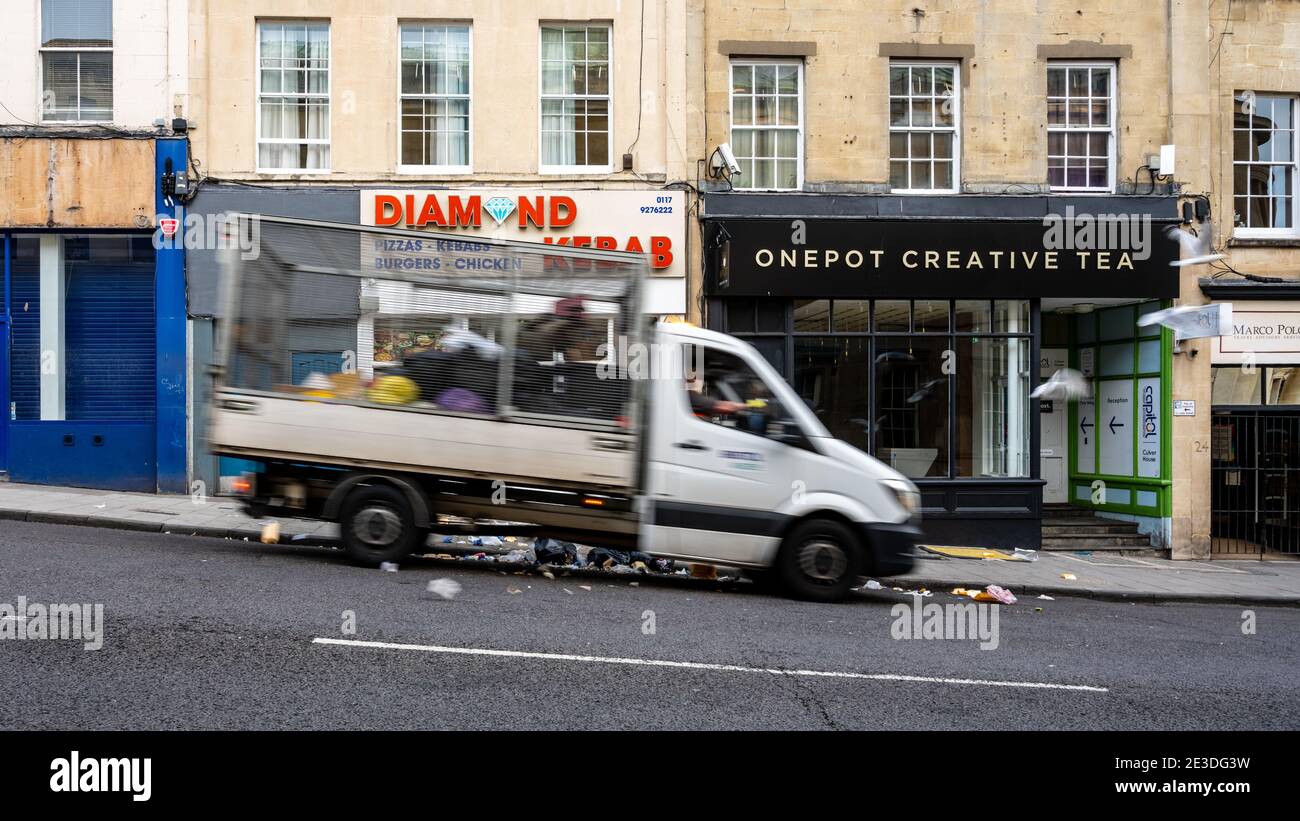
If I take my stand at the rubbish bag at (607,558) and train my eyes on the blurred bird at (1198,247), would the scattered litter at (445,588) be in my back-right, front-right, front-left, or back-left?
back-right

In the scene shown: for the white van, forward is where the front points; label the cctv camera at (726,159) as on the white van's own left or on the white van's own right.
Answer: on the white van's own left

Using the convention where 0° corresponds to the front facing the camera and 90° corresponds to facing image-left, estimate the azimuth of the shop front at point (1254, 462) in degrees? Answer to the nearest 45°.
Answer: approximately 0°

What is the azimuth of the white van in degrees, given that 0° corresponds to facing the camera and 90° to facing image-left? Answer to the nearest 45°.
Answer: approximately 270°

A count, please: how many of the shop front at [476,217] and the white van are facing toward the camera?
1

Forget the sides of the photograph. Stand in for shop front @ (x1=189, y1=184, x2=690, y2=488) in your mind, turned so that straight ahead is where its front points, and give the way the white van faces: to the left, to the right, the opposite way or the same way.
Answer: to the left

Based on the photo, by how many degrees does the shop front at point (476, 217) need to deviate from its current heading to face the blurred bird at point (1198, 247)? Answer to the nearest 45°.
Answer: approximately 90° to its left

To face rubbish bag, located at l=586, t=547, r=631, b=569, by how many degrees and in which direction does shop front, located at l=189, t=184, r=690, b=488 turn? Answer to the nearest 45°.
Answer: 0° — it already faces it

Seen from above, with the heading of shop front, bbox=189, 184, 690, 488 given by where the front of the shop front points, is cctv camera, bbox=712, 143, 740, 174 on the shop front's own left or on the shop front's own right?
on the shop front's own left
